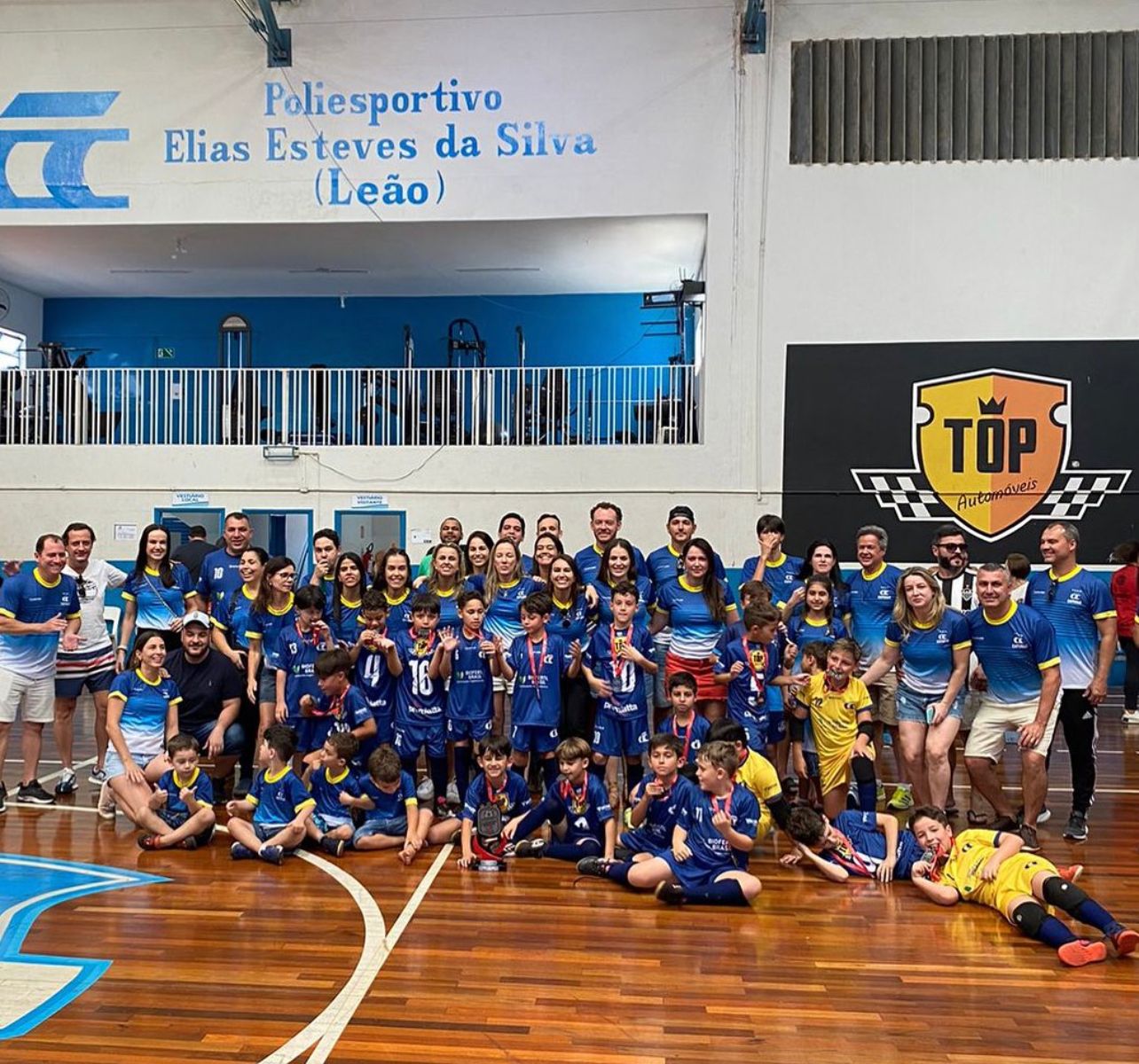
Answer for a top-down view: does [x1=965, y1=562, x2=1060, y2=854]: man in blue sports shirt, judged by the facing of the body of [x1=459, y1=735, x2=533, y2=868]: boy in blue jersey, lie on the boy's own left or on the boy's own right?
on the boy's own left

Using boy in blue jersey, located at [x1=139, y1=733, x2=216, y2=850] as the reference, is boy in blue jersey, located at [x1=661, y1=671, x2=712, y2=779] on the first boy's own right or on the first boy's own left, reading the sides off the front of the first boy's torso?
on the first boy's own left

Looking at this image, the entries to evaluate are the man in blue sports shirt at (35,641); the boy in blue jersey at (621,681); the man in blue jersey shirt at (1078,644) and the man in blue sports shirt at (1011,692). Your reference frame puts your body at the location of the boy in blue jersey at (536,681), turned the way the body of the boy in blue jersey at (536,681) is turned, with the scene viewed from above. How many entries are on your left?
3

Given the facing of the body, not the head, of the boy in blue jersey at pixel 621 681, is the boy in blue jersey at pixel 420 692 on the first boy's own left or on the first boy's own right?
on the first boy's own right

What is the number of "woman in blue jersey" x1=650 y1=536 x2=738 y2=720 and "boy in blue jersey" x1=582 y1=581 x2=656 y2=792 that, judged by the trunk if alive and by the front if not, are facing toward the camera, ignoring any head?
2

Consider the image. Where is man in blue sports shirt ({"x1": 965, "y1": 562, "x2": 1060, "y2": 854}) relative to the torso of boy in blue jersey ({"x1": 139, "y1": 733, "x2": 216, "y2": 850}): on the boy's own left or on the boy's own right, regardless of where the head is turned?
on the boy's own left

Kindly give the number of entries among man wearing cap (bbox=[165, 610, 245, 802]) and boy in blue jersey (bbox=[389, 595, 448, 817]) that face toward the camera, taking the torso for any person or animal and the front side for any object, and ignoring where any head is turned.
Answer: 2
